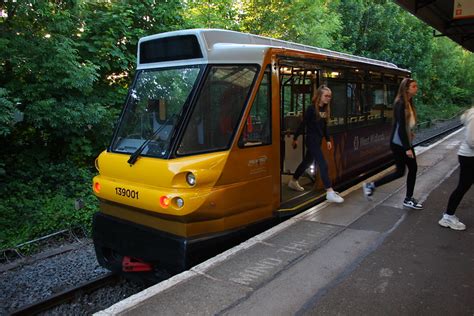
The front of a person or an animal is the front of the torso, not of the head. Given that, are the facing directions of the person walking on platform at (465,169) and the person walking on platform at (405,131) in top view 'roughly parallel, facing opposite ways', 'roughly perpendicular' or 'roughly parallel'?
roughly parallel

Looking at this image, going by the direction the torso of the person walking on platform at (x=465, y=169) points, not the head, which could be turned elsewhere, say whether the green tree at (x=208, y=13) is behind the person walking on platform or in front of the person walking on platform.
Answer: behind
